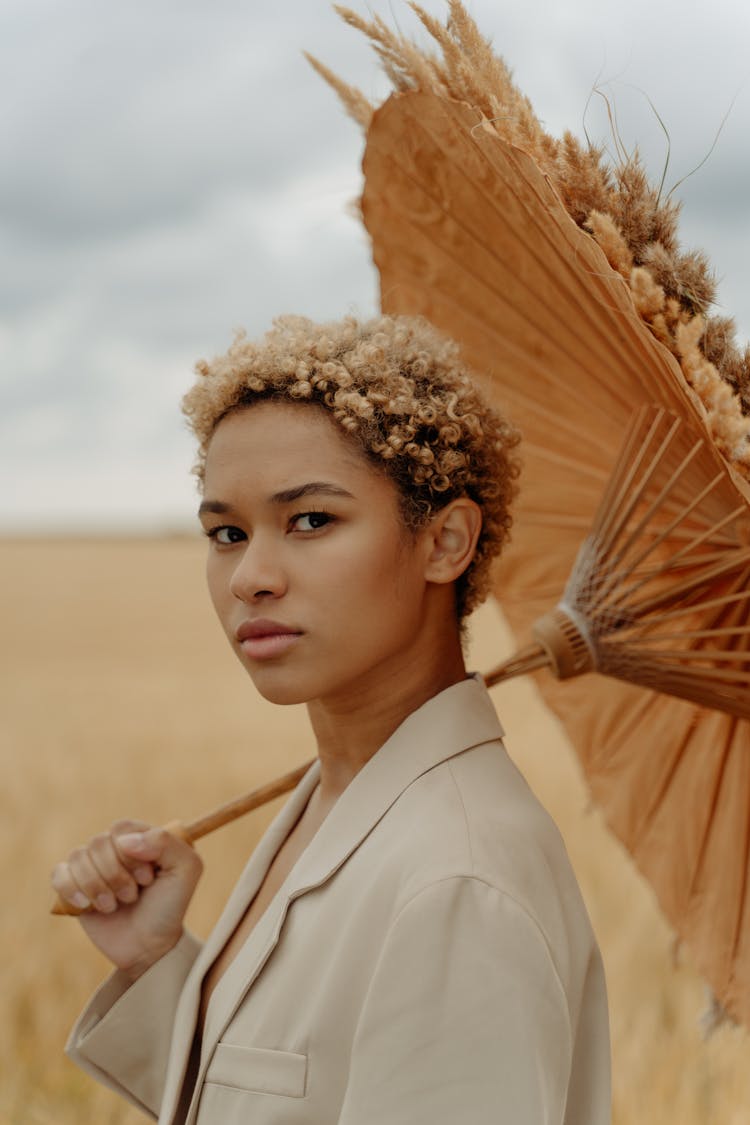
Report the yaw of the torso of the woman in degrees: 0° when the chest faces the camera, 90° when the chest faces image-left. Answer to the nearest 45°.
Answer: approximately 45°
